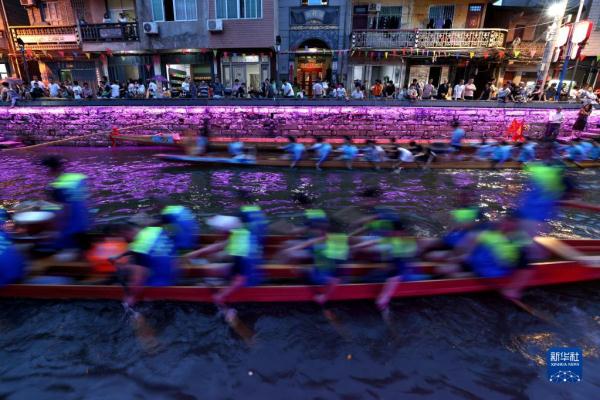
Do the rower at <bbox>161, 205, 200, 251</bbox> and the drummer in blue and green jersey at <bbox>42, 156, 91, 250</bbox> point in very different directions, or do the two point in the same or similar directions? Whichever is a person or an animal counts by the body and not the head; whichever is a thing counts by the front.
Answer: same or similar directions

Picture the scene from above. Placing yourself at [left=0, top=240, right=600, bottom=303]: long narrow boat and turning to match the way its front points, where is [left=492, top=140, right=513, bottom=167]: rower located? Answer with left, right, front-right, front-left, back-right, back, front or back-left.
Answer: back-right

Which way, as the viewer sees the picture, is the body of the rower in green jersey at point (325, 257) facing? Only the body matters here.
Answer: to the viewer's left

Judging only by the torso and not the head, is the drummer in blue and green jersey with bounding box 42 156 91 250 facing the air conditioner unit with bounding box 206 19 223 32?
no

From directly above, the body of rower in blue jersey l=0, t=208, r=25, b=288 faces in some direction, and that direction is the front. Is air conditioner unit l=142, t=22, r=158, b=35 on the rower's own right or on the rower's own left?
on the rower's own right

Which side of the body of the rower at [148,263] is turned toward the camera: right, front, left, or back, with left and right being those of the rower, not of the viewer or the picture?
left

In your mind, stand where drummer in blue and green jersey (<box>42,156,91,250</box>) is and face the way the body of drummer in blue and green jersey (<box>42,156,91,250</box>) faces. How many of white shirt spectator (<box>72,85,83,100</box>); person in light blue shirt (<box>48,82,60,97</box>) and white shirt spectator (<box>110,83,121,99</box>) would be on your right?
3

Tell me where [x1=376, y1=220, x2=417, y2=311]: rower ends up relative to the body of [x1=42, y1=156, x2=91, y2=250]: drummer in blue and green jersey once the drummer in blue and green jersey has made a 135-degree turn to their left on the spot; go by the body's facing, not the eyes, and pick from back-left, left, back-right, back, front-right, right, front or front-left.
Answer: front

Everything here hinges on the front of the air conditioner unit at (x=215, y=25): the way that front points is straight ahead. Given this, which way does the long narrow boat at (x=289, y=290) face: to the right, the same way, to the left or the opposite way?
to the right

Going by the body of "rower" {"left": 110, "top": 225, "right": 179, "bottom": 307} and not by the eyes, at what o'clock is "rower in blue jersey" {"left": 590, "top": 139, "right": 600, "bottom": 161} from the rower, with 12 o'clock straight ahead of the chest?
The rower in blue jersey is roughly at 6 o'clock from the rower.

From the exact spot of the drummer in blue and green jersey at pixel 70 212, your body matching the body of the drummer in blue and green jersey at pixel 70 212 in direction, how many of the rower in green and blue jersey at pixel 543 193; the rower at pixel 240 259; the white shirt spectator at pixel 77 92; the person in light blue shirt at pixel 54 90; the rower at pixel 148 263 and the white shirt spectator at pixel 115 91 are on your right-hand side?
3

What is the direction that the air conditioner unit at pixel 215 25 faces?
toward the camera

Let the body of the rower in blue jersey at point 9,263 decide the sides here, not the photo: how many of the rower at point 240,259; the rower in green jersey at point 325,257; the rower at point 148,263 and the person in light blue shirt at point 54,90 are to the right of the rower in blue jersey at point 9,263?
1

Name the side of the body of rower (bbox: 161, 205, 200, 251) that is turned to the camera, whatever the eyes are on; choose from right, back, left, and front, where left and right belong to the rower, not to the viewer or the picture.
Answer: left

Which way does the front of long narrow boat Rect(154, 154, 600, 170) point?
to the viewer's left

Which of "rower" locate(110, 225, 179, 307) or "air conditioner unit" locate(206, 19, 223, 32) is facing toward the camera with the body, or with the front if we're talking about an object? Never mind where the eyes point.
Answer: the air conditioner unit

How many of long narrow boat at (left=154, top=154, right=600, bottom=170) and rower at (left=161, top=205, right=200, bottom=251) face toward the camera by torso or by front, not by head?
0

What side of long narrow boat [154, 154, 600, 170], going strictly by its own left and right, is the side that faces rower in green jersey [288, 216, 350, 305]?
left

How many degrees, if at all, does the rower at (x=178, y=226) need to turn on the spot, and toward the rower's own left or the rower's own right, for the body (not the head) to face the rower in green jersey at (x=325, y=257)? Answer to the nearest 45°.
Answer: approximately 135° to the rower's own left

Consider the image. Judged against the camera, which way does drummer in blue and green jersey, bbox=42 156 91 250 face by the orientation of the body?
to the viewer's left

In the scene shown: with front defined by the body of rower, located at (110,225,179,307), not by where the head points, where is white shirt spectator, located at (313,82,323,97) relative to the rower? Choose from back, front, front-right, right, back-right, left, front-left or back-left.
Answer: back-right

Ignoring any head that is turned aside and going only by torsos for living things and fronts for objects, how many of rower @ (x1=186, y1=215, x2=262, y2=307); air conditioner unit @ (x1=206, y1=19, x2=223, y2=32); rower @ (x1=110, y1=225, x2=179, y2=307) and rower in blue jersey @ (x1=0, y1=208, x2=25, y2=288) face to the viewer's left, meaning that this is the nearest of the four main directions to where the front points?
3

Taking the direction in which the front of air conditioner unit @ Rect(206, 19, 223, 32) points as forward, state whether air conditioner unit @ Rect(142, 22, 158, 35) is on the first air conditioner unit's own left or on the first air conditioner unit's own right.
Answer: on the first air conditioner unit's own right
